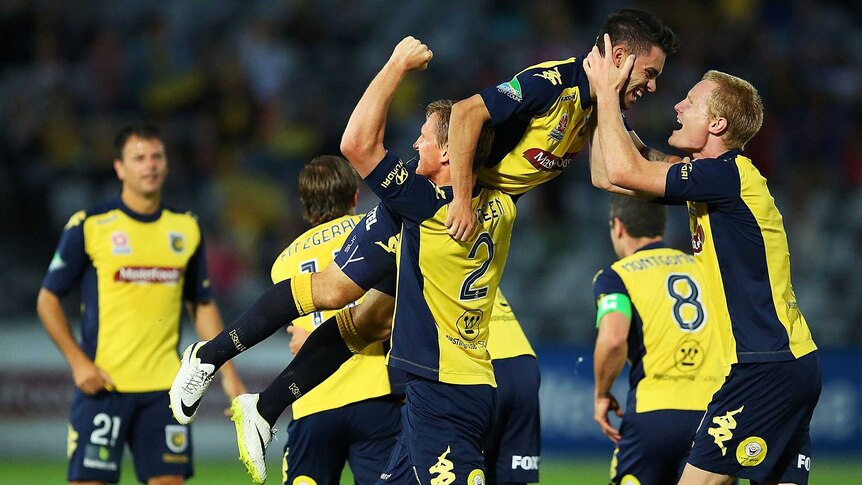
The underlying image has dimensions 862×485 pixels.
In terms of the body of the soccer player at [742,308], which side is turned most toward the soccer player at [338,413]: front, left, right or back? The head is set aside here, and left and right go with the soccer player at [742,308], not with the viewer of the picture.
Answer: front

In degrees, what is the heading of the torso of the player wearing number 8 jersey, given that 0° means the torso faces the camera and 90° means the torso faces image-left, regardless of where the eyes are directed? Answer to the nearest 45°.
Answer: approximately 135°

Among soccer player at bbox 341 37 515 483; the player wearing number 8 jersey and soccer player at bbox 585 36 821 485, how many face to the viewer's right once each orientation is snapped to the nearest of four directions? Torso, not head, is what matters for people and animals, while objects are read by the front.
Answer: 0

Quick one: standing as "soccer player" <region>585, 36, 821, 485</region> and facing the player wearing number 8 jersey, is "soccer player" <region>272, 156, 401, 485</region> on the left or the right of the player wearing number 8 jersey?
left

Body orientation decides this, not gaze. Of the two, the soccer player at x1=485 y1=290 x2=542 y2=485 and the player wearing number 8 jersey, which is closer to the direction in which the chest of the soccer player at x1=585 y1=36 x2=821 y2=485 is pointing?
the soccer player

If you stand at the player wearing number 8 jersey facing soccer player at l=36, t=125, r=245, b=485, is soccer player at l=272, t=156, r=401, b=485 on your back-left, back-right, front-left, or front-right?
front-left

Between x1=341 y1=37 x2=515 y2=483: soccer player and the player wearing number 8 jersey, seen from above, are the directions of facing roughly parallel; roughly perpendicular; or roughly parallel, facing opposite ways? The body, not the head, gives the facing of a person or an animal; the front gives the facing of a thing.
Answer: roughly parallel

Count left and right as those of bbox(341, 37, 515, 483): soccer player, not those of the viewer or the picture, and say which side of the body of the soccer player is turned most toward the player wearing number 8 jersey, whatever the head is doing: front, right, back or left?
right

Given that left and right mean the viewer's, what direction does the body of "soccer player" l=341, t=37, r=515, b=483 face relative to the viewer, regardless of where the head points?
facing away from the viewer and to the left of the viewer

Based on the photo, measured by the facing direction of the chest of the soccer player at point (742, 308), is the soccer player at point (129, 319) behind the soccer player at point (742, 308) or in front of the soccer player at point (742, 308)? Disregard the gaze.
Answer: in front

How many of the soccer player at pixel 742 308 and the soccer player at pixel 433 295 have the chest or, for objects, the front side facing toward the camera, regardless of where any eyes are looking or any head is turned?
0

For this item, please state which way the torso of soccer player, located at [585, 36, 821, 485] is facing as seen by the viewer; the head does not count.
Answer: to the viewer's left

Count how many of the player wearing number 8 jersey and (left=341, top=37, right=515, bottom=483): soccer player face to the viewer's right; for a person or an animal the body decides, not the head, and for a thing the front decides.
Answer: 0

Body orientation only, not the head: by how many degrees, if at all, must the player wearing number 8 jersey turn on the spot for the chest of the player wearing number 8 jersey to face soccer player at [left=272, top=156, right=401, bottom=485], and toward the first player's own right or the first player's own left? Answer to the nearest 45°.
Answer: approximately 45° to the first player's own left

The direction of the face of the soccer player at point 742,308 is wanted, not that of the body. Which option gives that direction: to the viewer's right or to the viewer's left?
to the viewer's left
